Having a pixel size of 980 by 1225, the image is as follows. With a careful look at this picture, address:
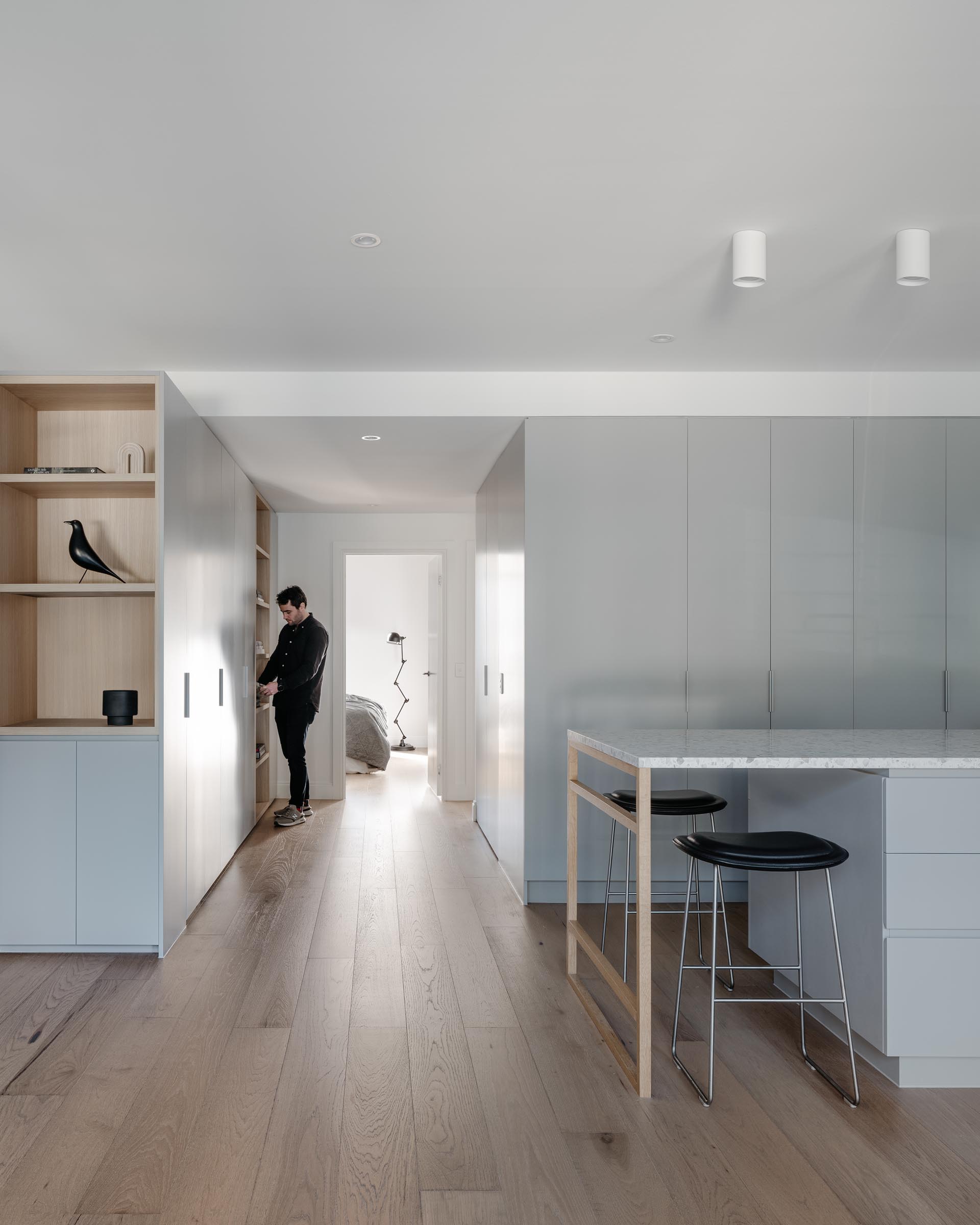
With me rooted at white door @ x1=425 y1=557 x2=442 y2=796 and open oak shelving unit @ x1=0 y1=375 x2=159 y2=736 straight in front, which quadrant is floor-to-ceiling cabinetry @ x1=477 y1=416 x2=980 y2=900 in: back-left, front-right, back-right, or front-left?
front-left

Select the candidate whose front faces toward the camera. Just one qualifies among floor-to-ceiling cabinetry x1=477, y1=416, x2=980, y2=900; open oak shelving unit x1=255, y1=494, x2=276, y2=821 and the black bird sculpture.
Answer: the floor-to-ceiling cabinetry

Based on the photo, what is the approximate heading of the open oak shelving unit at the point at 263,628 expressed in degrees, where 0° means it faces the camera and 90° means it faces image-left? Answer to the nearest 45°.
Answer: approximately 270°

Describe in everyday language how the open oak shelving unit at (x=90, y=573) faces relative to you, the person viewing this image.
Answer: facing the viewer

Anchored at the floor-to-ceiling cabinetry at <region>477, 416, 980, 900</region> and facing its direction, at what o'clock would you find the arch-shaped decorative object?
The arch-shaped decorative object is roughly at 2 o'clock from the floor-to-ceiling cabinetry.

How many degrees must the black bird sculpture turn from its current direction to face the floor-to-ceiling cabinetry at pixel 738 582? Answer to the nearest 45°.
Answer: approximately 180°

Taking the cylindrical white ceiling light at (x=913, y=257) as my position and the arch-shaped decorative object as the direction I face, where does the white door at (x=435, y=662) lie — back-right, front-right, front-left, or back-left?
front-right

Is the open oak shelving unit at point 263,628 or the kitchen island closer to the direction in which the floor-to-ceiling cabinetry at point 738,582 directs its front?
the kitchen island
